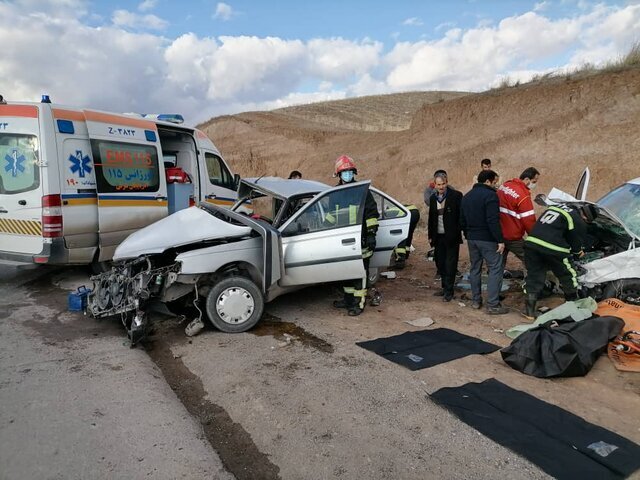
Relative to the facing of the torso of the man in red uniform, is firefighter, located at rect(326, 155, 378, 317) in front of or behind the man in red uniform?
behind

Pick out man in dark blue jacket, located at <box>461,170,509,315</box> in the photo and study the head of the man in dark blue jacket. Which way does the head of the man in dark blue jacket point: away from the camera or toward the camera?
away from the camera

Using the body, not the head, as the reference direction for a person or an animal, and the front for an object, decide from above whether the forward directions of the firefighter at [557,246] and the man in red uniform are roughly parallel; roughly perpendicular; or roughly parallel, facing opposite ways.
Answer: roughly parallel

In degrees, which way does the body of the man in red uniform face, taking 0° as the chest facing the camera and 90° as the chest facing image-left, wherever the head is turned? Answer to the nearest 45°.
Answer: approximately 225°

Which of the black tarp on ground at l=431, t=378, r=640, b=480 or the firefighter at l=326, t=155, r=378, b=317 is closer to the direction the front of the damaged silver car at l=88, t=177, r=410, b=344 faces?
the black tarp on ground

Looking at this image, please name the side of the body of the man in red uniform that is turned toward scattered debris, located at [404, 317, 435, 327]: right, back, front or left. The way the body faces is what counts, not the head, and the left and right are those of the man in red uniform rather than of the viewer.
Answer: back

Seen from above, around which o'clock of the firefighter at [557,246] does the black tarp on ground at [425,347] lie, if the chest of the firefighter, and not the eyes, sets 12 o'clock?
The black tarp on ground is roughly at 6 o'clock from the firefighter.

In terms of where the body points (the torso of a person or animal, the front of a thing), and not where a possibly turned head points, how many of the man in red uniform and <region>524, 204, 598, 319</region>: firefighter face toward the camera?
0

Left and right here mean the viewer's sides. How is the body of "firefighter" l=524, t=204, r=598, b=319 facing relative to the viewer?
facing away from the viewer and to the right of the viewer

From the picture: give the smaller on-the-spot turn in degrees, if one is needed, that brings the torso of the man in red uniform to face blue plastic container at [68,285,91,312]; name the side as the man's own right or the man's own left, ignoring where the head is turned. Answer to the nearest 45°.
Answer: approximately 180°

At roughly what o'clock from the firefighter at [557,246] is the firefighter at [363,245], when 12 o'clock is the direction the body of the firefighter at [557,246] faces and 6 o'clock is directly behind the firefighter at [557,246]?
the firefighter at [363,245] is roughly at 7 o'clock from the firefighter at [557,246].

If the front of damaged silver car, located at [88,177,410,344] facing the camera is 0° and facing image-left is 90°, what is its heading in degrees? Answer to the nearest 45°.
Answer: approximately 45°

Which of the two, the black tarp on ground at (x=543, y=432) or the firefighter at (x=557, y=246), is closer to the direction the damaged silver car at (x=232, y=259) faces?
the black tarp on ground

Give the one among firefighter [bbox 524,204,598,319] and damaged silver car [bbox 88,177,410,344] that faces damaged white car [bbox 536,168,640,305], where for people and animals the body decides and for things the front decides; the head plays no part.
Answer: the firefighter

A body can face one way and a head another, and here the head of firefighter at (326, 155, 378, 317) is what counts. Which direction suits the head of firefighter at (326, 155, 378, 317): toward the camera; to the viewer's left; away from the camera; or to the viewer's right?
toward the camera
